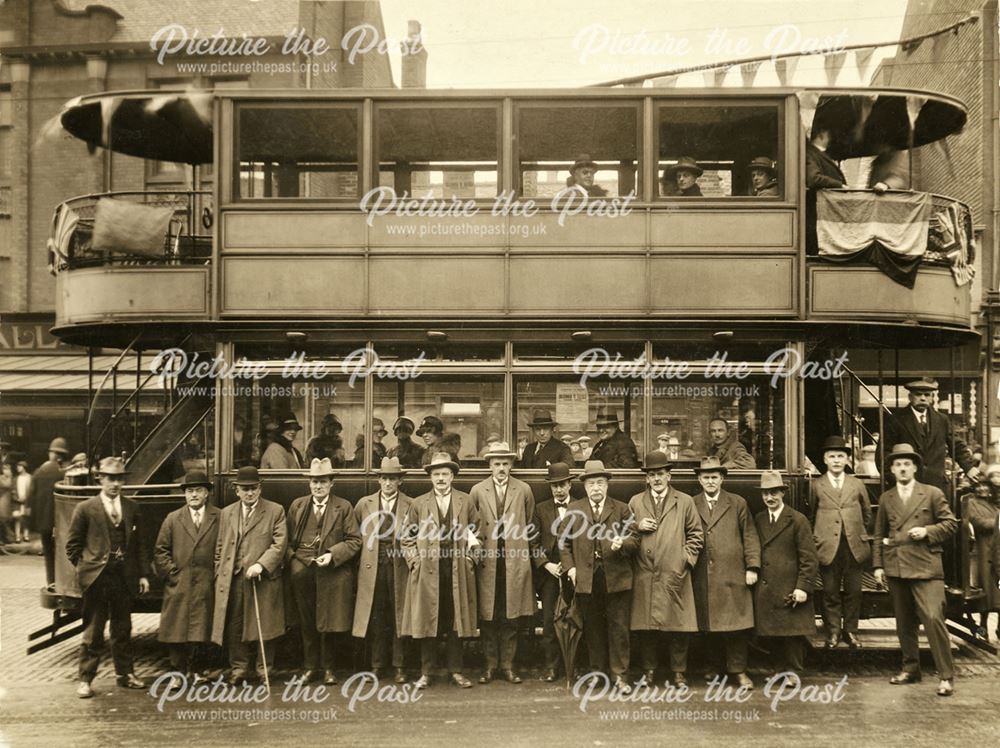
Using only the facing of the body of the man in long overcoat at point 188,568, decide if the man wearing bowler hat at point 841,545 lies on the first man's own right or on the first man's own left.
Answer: on the first man's own left

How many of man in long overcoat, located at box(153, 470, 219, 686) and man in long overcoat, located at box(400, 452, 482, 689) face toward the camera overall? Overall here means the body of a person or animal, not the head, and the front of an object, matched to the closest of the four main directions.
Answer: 2

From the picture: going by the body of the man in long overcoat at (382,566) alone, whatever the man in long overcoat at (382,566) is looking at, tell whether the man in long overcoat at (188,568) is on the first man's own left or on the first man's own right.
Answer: on the first man's own right

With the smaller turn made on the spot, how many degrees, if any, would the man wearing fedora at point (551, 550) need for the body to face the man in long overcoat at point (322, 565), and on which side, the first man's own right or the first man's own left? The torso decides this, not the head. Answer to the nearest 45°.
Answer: approximately 90° to the first man's own right

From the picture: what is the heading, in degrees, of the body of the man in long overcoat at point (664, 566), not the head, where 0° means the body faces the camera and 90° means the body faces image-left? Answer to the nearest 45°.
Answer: approximately 0°

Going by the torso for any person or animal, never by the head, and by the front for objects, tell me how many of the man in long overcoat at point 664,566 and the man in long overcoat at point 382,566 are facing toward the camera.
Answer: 2

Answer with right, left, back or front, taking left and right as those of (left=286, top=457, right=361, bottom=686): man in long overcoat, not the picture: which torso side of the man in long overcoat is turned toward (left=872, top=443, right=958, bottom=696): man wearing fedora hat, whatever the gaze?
left

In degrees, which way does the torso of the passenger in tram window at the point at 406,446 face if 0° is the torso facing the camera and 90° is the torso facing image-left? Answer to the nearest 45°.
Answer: approximately 0°

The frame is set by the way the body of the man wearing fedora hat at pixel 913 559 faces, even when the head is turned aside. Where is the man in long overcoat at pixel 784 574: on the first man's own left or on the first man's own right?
on the first man's own right

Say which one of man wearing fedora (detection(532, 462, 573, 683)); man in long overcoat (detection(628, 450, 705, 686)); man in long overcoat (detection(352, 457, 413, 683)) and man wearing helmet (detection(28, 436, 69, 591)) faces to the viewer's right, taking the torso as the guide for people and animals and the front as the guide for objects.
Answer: man wearing helmet (detection(28, 436, 69, 591))
